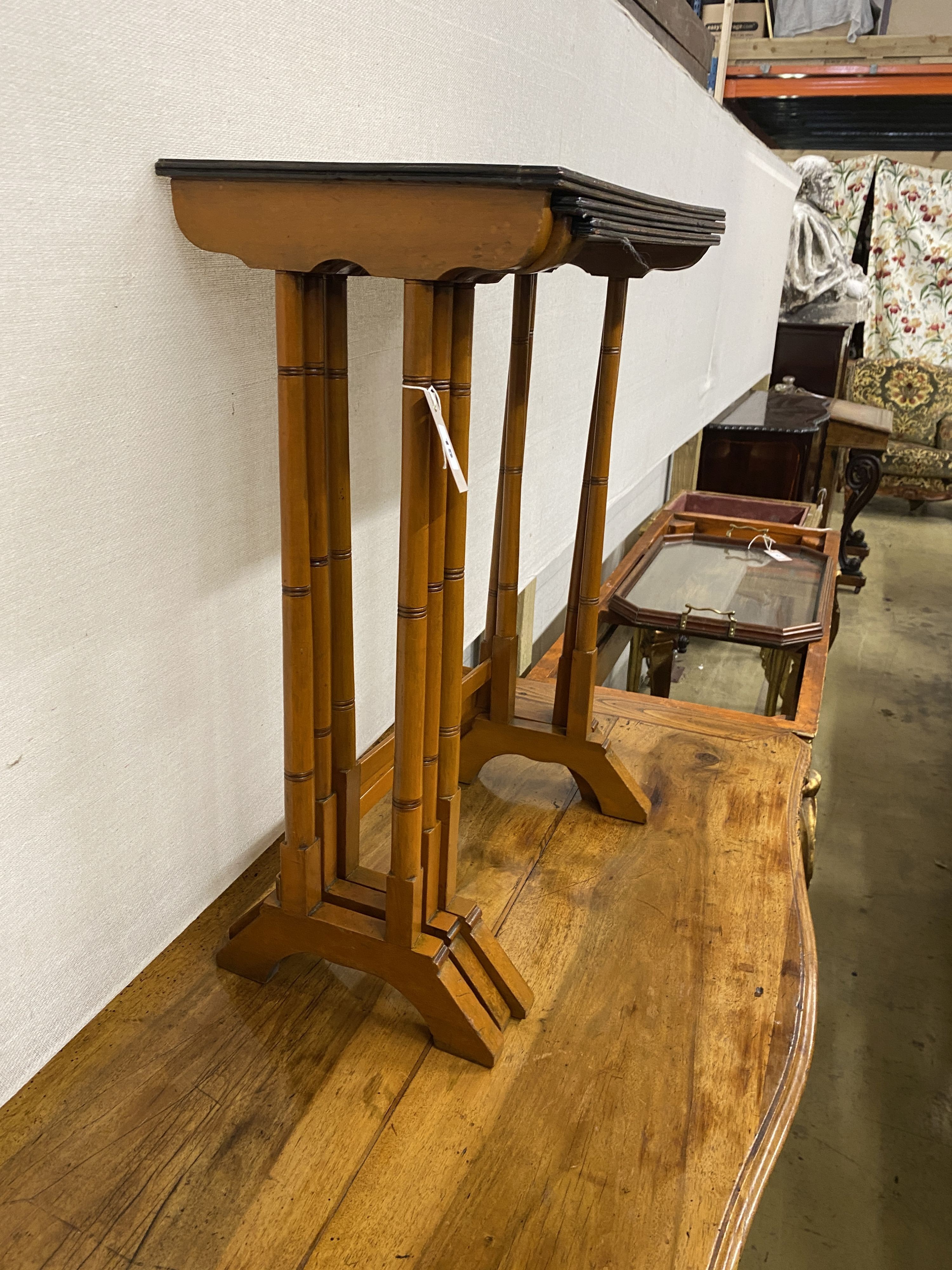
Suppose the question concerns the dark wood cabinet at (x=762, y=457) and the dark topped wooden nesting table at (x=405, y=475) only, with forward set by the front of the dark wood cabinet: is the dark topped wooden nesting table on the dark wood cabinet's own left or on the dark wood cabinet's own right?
on the dark wood cabinet's own right

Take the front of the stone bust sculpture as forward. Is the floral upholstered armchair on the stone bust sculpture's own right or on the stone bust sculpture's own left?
on the stone bust sculpture's own left
